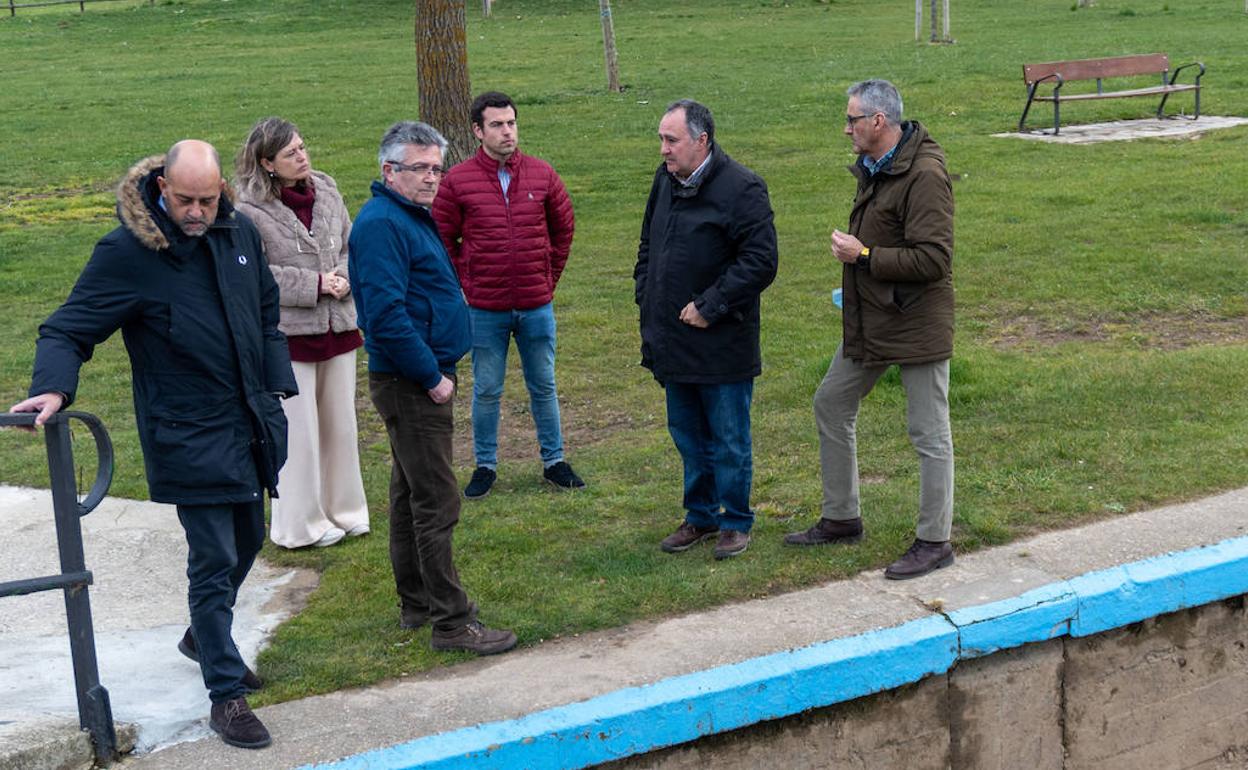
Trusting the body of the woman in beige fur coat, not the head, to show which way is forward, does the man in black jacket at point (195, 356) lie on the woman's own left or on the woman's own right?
on the woman's own right

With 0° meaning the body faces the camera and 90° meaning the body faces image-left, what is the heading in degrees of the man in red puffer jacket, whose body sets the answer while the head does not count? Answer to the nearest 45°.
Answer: approximately 0°

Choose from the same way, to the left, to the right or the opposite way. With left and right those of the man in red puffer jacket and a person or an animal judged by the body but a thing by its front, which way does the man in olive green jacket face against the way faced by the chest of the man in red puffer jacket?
to the right

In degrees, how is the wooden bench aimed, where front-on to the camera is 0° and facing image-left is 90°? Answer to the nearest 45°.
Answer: approximately 315°

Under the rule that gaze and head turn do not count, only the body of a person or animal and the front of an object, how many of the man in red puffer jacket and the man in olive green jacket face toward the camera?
1

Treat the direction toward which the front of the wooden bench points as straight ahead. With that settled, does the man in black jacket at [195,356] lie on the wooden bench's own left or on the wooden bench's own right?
on the wooden bench's own right

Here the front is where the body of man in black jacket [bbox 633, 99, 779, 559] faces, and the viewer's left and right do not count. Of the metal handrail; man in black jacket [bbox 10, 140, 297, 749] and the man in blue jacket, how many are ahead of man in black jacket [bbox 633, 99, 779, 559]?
3

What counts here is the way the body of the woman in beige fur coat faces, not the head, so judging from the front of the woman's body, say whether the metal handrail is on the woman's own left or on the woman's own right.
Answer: on the woman's own right

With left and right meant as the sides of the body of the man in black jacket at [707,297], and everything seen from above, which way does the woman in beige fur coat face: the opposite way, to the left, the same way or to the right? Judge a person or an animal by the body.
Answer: to the left

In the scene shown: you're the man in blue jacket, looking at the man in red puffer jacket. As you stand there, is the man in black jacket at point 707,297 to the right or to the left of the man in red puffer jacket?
right

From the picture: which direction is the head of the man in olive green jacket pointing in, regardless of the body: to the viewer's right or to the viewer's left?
to the viewer's left
